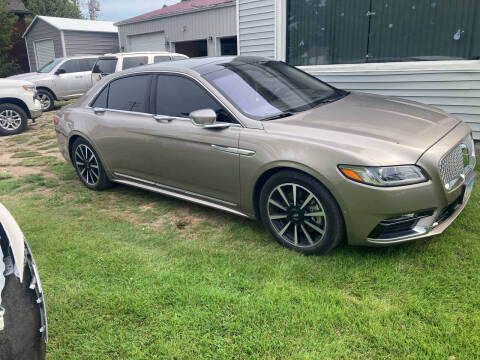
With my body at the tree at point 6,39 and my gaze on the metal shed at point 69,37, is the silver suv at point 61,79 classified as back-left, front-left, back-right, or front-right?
front-right

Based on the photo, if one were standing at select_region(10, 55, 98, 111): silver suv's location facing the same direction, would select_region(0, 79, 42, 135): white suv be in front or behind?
in front

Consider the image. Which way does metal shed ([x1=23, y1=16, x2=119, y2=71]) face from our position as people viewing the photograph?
facing the viewer and to the left of the viewer

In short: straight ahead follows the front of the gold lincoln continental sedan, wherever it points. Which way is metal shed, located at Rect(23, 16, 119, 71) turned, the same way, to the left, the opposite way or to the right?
to the right

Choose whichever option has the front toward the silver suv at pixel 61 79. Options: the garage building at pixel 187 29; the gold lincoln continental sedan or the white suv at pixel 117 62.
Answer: the garage building

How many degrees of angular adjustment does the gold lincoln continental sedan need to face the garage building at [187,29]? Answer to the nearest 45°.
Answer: approximately 135° to its left

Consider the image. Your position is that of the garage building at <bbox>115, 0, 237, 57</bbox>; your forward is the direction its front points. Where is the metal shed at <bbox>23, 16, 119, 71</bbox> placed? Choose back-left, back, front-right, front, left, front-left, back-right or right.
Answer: right

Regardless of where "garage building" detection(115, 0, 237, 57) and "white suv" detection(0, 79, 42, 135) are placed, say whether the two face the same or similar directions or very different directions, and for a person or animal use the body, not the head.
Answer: very different directions

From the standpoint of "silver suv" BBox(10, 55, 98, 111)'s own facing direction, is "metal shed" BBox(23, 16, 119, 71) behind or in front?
behind

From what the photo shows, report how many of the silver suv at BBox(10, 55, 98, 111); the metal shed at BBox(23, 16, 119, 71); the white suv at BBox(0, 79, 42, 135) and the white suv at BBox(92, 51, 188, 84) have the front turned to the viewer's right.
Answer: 1

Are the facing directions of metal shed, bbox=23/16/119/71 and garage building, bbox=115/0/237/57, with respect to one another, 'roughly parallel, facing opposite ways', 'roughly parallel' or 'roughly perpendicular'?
roughly parallel
